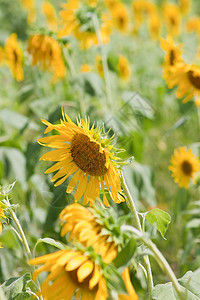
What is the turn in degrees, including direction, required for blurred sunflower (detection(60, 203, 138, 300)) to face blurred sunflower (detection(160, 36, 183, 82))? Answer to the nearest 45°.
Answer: approximately 90° to its right

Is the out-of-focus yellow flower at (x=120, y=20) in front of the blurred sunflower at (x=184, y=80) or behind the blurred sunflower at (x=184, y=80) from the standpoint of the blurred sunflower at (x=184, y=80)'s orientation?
behind

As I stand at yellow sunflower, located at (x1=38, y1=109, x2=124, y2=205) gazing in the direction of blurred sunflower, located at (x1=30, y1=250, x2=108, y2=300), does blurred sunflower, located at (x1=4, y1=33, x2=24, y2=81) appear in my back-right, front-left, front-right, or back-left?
back-right

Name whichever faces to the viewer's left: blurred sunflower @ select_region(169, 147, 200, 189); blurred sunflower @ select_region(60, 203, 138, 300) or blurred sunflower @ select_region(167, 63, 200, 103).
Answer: blurred sunflower @ select_region(60, 203, 138, 300)

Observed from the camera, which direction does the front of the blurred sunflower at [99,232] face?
facing to the left of the viewer
